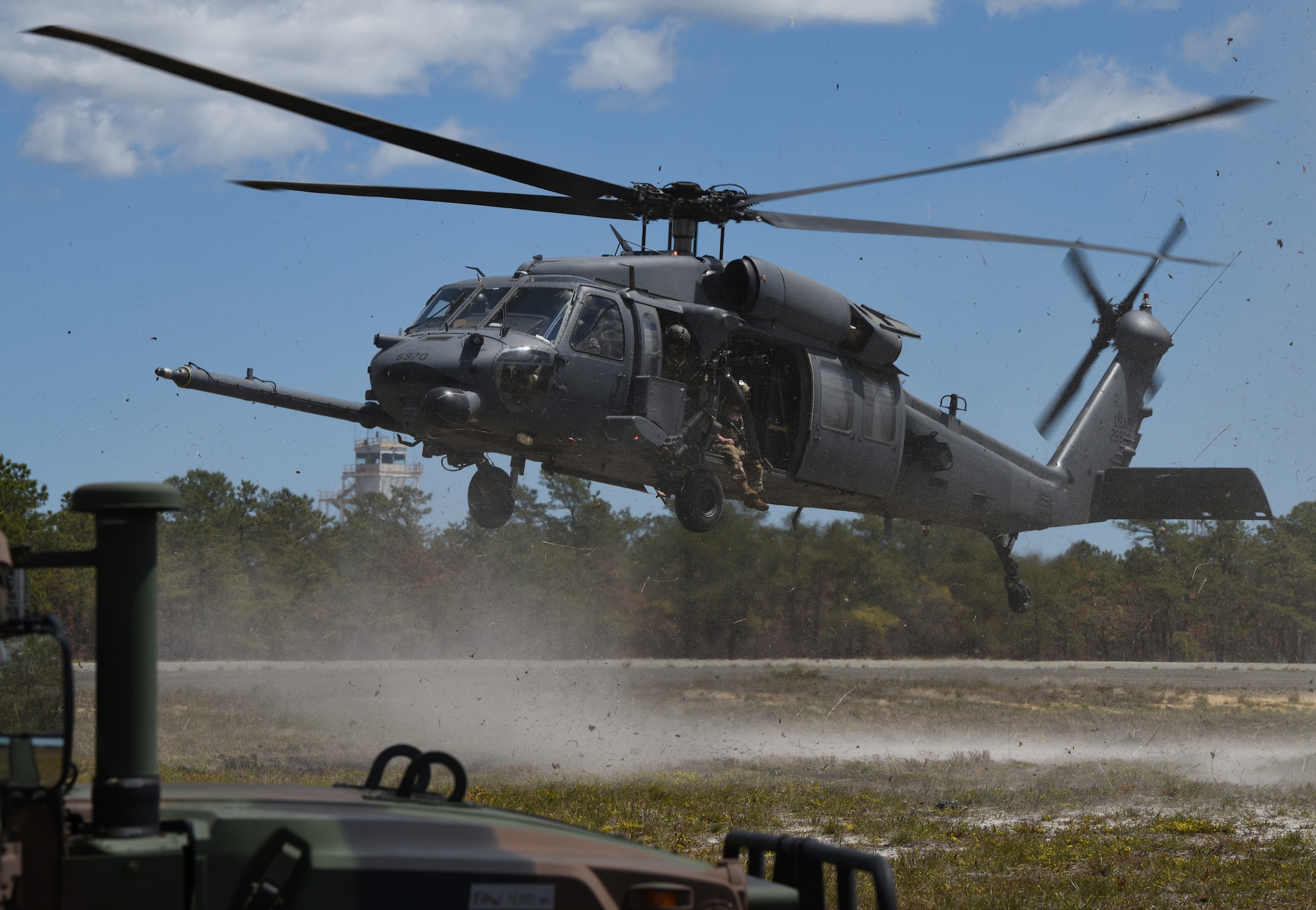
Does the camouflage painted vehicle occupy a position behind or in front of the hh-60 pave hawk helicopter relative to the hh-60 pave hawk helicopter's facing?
in front

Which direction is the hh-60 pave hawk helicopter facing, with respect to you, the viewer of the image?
facing the viewer and to the left of the viewer
